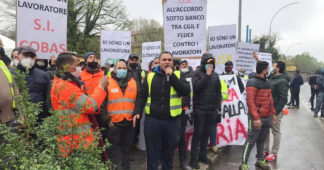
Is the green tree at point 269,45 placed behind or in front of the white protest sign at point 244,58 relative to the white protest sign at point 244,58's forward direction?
behind

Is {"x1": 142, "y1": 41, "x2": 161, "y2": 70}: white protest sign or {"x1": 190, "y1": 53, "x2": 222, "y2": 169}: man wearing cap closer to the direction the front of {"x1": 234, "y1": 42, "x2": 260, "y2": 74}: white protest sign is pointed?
the man wearing cap

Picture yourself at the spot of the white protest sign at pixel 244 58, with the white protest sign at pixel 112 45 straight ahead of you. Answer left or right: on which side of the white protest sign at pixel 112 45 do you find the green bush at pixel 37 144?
left

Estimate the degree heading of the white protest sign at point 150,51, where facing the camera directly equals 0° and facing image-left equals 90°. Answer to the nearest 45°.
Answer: approximately 0°

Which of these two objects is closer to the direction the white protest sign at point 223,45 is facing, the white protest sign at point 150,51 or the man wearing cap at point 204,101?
the man wearing cap

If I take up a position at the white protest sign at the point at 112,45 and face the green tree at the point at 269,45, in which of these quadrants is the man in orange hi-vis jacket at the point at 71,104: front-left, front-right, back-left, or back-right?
back-right
